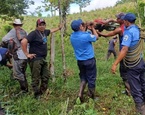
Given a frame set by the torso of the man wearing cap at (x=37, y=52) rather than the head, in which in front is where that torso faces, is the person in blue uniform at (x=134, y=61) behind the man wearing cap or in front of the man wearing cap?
in front

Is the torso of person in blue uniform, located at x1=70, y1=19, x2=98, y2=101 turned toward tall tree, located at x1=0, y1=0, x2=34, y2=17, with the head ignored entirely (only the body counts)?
no

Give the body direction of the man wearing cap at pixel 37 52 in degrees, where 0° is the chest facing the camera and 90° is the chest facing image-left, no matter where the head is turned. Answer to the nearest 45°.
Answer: approximately 315°

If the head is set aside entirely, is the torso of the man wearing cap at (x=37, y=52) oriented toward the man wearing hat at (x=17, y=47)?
no

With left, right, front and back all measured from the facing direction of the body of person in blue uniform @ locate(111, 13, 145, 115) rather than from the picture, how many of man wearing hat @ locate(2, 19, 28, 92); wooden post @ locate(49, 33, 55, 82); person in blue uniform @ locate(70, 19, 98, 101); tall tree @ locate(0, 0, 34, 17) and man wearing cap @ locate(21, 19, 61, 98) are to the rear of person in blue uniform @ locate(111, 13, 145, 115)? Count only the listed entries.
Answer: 0

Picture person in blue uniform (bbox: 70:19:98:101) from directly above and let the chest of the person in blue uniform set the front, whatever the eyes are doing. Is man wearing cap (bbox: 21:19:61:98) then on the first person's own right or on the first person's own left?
on the first person's own left

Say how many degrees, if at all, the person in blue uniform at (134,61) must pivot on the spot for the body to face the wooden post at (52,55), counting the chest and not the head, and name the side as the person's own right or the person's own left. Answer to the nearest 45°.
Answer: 0° — they already face it

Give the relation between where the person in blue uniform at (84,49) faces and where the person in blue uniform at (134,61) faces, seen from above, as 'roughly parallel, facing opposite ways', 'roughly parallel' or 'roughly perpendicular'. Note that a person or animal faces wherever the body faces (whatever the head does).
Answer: roughly perpendicular

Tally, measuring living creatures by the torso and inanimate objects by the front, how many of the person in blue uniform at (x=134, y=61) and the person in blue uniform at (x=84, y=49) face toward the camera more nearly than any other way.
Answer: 0

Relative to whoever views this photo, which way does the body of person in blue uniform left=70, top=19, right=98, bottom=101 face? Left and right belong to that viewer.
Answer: facing away from the viewer and to the right of the viewer

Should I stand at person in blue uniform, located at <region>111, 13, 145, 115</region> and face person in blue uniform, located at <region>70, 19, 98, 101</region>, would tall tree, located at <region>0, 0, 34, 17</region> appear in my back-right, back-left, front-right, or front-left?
front-right
